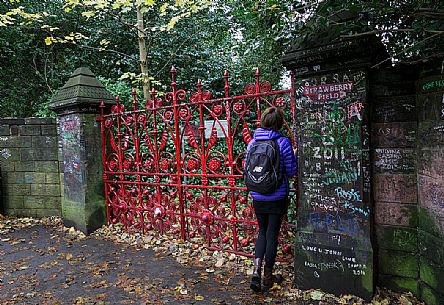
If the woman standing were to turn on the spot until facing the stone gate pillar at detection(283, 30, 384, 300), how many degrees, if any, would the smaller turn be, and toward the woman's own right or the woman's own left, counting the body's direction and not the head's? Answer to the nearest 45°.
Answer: approximately 45° to the woman's own right

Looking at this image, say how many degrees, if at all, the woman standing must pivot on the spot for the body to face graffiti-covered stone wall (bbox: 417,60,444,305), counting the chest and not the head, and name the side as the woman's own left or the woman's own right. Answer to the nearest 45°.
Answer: approximately 45° to the woman's own right

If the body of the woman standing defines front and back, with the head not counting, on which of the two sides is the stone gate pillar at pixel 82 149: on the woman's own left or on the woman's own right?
on the woman's own left

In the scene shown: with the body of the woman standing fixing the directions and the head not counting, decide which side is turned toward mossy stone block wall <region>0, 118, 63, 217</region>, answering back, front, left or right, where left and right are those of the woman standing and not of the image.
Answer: left

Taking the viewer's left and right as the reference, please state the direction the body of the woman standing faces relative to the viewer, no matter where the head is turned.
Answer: facing away from the viewer and to the right of the viewer

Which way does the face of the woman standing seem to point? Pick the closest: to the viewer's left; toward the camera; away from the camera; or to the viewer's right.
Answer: away from the camera
